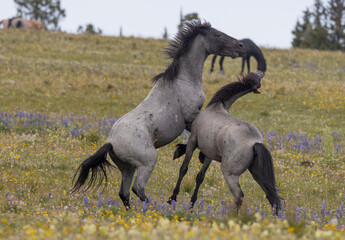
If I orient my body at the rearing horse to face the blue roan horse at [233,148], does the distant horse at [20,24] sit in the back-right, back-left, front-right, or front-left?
back-left

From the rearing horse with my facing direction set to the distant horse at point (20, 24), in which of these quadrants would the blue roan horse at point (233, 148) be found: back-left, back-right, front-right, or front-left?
back-right

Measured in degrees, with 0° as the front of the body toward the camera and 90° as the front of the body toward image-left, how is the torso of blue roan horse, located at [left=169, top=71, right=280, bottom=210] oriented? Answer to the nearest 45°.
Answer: approximately 135°

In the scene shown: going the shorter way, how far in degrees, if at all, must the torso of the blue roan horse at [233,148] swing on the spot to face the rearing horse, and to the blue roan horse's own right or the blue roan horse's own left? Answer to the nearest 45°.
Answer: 0° — it already faces it
